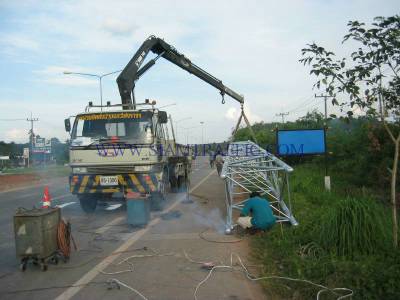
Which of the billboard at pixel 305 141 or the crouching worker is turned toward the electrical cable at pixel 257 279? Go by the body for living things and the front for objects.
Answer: the billboard

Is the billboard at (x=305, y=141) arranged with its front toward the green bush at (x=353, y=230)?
yes

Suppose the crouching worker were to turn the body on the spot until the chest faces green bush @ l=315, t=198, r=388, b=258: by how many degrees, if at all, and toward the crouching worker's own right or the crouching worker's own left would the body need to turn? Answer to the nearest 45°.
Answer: approximately 180°

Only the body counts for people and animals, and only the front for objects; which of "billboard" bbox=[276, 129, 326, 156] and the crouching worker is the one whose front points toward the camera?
the billboard

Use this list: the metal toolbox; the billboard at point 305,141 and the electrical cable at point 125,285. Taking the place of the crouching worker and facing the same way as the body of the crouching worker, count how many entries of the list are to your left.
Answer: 2

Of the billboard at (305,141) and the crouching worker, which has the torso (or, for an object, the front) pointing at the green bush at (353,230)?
the billboard

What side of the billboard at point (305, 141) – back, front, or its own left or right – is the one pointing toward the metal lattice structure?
front

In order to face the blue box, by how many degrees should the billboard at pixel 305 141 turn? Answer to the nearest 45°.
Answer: approximately 45° to its right

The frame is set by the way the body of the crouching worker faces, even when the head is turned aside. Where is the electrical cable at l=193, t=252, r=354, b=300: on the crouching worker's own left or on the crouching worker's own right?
on the crouching worker's own left

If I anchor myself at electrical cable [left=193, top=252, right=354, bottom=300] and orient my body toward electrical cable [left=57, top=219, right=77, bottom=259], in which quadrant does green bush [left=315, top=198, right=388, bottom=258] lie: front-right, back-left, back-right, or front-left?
back-right

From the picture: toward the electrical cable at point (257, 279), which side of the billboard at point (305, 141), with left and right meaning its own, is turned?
front

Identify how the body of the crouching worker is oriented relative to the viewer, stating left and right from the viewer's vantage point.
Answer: facing away from the viewer and to the left of the viewer

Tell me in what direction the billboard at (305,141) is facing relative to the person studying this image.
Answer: facing the viewer

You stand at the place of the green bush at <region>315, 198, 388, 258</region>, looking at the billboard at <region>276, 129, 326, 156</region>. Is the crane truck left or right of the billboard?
left

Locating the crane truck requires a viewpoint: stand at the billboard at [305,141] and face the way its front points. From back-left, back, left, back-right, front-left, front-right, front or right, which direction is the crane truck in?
front-right
